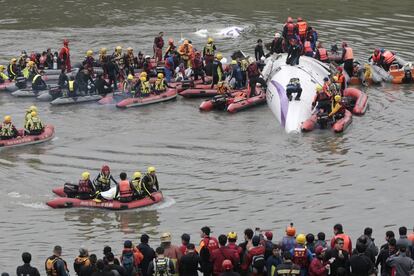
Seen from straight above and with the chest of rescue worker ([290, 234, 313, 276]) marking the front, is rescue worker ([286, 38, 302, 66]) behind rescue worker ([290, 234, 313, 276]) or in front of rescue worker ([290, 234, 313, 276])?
in front

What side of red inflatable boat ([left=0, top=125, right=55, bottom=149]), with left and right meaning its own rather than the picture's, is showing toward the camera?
right

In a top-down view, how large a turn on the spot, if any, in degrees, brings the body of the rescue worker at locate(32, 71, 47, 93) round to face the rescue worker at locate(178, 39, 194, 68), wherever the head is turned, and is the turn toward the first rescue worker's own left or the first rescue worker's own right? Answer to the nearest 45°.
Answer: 0° — they already face them

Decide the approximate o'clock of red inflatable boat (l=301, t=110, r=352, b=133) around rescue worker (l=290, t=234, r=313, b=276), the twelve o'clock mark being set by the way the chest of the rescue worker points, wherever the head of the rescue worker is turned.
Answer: The red inflatable boat is roughly at 12 o'clock from the rescue worker.

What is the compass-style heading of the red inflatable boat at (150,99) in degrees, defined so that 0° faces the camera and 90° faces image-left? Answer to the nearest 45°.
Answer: approximately 270°

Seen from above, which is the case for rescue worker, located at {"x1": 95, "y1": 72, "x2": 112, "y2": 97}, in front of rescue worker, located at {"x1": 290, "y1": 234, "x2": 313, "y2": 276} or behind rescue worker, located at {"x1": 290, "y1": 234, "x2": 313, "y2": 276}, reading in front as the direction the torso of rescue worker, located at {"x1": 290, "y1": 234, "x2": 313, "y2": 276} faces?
in front
